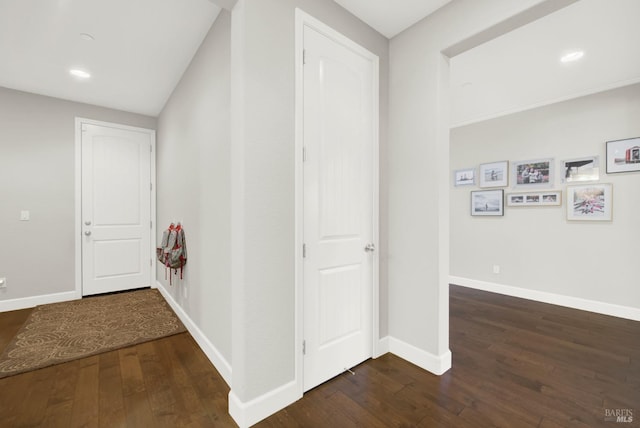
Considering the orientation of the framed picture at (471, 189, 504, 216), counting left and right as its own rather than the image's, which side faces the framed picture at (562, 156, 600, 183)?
left

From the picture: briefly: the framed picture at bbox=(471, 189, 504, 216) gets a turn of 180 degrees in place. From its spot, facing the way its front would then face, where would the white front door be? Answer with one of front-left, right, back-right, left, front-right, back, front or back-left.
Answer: back-left

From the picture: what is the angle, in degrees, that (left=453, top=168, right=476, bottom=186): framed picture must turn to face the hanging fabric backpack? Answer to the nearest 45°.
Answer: approximately 45° to its right

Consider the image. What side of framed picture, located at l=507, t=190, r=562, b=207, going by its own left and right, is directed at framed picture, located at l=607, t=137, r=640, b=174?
left

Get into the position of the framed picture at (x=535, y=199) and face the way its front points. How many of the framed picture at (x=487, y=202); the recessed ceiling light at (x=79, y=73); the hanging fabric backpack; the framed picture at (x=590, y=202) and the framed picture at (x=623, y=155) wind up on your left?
2

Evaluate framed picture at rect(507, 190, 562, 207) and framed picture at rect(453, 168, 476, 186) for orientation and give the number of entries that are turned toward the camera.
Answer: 2

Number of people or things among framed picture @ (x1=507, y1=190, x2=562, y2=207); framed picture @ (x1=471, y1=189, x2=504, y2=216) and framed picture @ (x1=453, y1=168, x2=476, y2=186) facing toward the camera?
3

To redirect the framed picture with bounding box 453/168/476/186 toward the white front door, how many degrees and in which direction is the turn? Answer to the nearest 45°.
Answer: approximately 45° to its right

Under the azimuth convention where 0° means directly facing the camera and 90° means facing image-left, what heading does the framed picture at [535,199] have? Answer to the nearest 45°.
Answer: approximately 0°

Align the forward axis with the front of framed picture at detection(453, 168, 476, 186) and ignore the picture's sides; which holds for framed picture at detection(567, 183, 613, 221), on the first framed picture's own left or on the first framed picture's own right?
on the first framed picture's own left

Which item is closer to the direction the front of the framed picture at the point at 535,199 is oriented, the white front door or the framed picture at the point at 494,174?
the white front door
